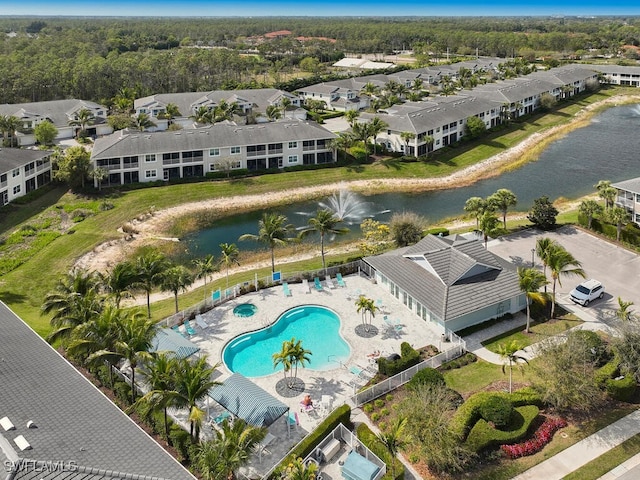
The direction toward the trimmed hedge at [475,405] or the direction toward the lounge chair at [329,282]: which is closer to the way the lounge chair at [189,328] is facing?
the trimmed hedge

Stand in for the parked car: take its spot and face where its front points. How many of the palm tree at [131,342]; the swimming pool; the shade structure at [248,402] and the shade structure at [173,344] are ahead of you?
4

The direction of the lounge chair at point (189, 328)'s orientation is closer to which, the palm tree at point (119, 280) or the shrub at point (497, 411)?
the shrub

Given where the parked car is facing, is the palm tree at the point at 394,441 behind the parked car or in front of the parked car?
in front

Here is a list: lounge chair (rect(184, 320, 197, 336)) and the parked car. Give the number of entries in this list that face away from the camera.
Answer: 0

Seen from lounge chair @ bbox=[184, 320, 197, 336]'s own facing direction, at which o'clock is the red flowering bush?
The red flowering bush is roughly at 12 o'clock from the lounge chair.

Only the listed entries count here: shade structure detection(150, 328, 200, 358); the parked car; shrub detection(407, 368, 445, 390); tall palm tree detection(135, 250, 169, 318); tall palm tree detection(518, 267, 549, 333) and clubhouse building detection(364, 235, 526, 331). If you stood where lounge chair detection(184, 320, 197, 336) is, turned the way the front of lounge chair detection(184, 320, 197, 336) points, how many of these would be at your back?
1

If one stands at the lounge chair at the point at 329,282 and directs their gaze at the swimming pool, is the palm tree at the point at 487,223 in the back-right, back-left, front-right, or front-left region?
back-left

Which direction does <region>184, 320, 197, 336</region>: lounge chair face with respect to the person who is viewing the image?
facing the viewer and to the right of the viewer

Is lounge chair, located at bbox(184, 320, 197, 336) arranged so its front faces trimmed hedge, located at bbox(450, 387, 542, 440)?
yes

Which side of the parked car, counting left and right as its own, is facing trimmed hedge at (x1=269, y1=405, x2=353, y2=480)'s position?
front

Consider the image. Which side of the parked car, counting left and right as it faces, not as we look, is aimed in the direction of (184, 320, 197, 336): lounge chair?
front

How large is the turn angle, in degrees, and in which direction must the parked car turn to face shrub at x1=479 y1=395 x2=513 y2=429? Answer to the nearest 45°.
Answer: approximately 45° to its left

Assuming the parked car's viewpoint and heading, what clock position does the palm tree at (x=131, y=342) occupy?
The palm tree is roughly at 12 o'clock from the parked car.

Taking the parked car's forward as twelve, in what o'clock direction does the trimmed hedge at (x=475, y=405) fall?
The trimmed hedge is roughly at 11 o'clock from the parked car.
